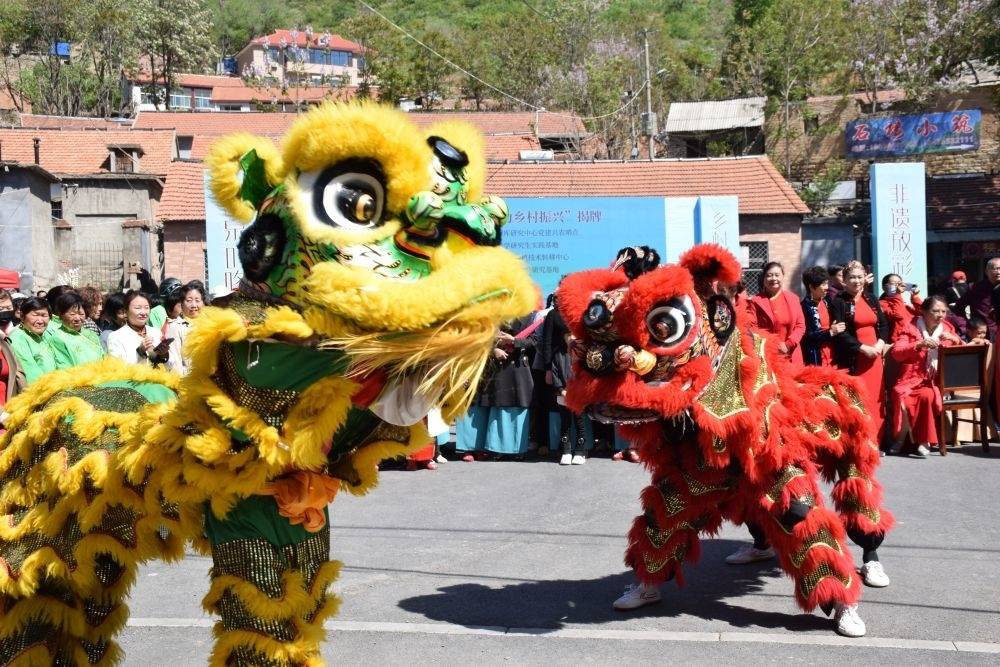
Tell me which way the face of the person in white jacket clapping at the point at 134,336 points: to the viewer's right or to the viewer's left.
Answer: to the viewer's right

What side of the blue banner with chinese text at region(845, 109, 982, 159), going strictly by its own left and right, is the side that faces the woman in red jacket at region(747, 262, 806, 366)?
front

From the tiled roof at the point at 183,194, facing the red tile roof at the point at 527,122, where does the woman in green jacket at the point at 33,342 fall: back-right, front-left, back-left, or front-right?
back-right

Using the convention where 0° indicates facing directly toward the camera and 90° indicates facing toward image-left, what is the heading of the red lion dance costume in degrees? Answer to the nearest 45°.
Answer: approximately 45°

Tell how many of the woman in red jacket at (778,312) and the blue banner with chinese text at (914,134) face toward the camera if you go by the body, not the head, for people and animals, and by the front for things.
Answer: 2

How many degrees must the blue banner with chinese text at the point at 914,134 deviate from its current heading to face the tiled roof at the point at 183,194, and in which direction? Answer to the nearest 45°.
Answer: approximately 45° to its right

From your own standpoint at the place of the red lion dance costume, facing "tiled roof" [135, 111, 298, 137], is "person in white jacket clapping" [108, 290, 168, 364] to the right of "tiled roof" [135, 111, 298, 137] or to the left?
left

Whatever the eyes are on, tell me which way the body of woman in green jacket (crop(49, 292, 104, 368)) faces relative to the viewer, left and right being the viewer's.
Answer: facing the viewer and to the right of the viewer

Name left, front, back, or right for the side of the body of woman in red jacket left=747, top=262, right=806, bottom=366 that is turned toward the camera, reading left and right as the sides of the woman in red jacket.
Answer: front

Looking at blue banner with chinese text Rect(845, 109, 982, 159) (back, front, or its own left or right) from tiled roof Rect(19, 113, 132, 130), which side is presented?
right

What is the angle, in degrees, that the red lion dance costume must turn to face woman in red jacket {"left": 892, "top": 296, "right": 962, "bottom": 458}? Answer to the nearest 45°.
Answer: approximately 135° to its right

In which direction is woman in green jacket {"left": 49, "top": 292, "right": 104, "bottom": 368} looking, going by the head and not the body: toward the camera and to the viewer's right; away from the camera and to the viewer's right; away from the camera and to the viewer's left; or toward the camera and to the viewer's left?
toward the camera and to the viewer's right

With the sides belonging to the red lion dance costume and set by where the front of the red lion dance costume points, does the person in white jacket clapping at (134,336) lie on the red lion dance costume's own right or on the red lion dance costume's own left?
on the red lion dance costume's own right
